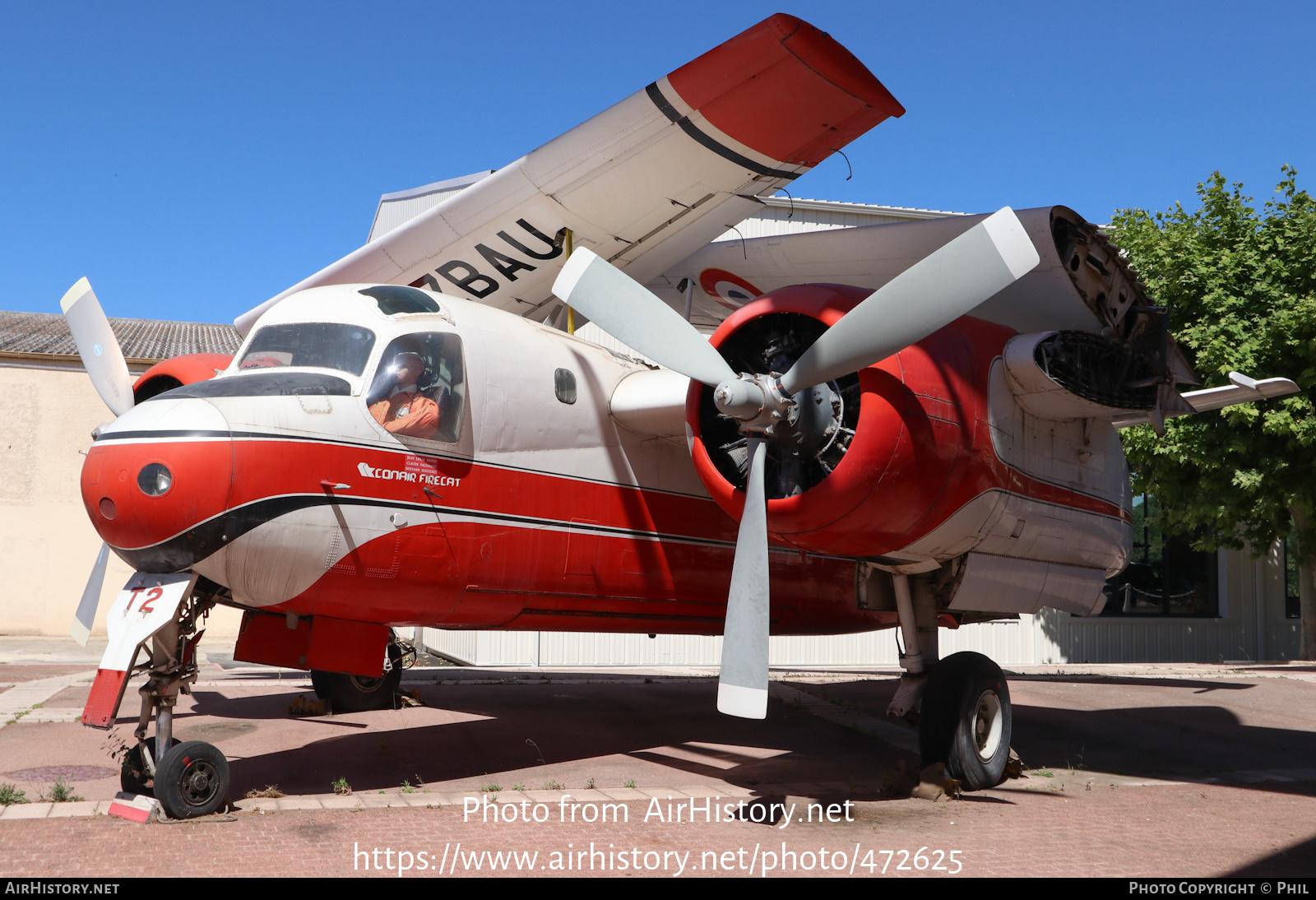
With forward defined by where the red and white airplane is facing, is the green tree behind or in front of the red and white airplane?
behind

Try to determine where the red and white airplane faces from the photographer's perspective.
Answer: facing the viewer and to the left of the viewer

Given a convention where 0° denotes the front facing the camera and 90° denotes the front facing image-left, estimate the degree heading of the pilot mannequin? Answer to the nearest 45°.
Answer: approximately 45°

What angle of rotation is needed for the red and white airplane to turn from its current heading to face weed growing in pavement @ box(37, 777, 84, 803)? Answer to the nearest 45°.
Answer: approximately 45° to its right

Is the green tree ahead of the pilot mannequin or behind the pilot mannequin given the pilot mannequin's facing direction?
behind

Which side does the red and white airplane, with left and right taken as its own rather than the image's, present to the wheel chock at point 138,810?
front

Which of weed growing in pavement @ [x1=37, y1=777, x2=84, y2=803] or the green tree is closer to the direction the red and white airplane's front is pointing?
the weed growing in pavement

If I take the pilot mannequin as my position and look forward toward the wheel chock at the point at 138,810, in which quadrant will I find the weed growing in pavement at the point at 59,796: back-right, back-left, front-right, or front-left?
front-right
